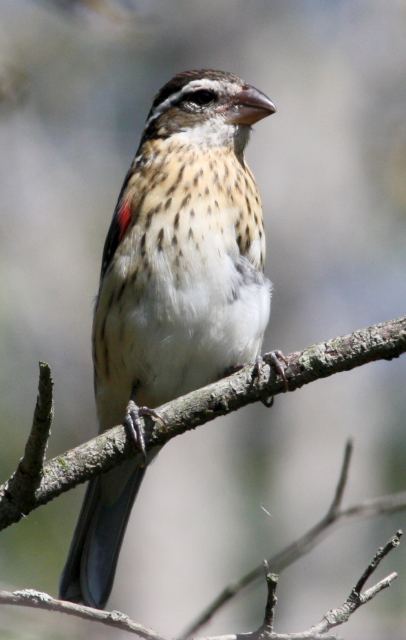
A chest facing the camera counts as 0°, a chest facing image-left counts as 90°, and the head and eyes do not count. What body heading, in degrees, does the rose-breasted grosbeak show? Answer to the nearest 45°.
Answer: approximately 315°
